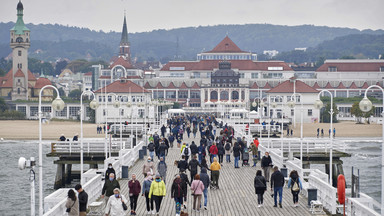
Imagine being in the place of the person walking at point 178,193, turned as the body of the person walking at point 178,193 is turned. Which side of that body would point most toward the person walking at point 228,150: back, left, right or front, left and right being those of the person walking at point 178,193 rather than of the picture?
back

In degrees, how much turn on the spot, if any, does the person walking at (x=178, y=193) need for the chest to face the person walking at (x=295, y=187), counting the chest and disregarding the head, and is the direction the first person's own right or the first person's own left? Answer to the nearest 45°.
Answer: approximately 90° to the first person's own left

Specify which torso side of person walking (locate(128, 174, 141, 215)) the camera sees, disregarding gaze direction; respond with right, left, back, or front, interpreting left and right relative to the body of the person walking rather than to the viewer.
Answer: front

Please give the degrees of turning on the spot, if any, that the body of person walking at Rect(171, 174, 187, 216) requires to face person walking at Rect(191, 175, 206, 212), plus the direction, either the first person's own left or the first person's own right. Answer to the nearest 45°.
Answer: approximately 135° to the first person's own left

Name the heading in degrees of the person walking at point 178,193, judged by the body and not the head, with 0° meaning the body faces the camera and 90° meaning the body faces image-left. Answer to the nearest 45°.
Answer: approximately 0°

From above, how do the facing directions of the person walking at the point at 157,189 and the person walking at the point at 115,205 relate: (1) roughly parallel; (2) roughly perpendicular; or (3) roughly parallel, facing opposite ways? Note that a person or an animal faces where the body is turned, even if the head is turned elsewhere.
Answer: roughly parallel
